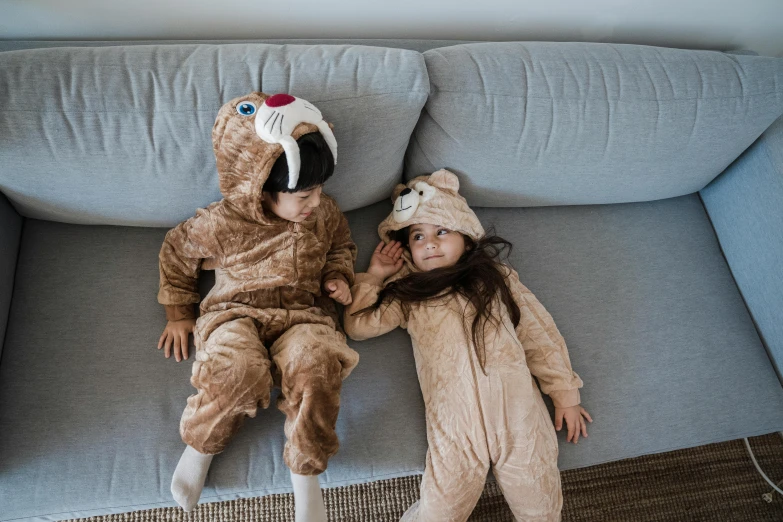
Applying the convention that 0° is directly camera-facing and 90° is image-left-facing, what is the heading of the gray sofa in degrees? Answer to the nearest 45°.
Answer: approximately 0°
